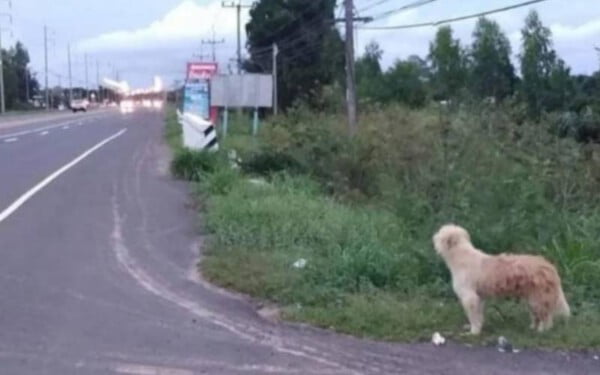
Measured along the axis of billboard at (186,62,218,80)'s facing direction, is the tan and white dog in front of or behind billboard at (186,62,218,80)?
in front

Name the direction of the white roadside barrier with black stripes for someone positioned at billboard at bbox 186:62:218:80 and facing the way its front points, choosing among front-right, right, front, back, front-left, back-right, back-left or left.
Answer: front

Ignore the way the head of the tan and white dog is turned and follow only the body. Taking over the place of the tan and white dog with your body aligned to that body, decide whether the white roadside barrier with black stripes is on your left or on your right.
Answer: on your right

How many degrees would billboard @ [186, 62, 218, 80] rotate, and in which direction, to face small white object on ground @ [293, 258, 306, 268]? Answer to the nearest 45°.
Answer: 0° — it already faces it

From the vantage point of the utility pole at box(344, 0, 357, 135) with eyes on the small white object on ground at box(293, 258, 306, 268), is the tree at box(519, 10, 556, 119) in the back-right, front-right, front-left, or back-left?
back-left

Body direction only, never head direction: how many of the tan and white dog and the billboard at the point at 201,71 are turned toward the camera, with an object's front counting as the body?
1

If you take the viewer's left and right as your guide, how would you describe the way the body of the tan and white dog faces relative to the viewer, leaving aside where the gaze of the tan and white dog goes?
facing to the left of the viewer

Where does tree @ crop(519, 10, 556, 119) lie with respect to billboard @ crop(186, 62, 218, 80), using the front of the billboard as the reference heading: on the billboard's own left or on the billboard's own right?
on the billboard's own left

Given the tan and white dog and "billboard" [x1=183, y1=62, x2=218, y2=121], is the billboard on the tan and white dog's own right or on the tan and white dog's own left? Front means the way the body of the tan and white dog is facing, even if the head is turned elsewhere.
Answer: on the tan and white dog's own right

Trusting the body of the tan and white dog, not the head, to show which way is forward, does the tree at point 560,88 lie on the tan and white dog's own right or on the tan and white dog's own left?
on the tan and white dog's own right

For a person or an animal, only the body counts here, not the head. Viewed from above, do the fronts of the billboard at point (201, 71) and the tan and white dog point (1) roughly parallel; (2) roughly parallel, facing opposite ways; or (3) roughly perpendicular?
roughly perpendicular

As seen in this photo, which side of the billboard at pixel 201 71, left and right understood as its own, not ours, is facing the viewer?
front
